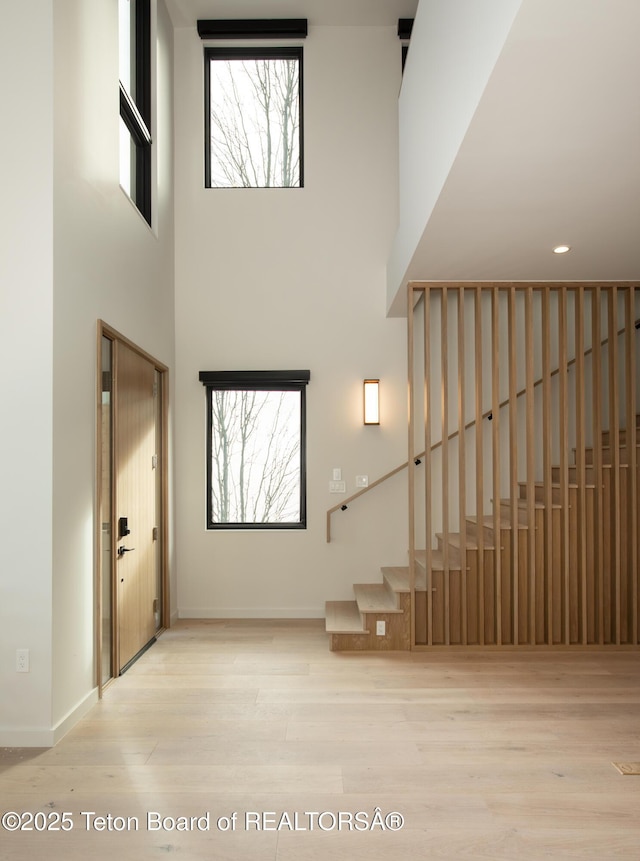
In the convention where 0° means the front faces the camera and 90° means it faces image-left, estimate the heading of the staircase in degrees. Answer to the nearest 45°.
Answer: approximately 90°

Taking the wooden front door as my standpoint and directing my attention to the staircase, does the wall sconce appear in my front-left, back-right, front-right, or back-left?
front-left

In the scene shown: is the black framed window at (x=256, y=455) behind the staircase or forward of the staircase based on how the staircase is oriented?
forward

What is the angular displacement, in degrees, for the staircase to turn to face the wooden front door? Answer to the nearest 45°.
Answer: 0° — it already faces it

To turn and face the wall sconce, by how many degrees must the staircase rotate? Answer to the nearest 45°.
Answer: approximately 45° to its right
